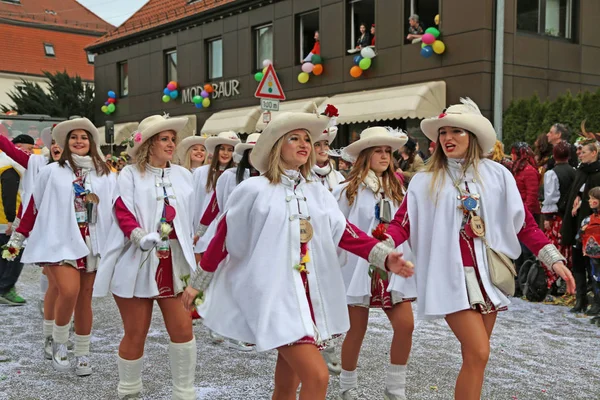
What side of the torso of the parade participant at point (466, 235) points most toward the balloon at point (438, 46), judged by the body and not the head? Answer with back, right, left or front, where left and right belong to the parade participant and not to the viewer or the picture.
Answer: back

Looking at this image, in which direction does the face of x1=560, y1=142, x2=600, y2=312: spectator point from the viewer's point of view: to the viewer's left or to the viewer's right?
to the viewer's left

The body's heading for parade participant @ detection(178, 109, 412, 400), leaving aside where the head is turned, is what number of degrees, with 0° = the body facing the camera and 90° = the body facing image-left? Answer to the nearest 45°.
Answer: approximately 315°

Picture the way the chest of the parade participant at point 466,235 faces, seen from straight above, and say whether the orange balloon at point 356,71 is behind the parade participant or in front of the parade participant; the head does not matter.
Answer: behind

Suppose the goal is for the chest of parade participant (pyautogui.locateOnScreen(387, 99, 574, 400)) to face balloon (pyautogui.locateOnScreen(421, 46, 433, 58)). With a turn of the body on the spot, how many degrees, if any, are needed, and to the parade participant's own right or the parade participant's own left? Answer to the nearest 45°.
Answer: approximately 180°

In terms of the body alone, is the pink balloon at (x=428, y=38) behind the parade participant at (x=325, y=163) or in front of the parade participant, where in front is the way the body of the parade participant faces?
behind

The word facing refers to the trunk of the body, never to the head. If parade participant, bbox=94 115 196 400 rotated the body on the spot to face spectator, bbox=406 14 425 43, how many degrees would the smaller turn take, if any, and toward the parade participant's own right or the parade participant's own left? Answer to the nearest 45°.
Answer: approximately 90° to the parade participant's own left

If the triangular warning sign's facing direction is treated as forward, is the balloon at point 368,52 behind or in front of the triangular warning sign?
behind

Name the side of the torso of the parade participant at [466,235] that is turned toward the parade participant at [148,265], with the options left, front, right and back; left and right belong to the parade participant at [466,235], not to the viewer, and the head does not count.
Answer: right

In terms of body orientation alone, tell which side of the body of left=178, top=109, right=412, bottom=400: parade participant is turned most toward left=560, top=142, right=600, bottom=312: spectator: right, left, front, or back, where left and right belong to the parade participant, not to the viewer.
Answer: left

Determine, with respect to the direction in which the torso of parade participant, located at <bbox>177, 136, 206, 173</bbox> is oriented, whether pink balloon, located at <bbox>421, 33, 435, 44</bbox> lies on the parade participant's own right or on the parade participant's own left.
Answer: on the parade participant's own left

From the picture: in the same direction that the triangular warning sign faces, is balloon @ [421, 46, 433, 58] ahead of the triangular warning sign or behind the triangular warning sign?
behind
